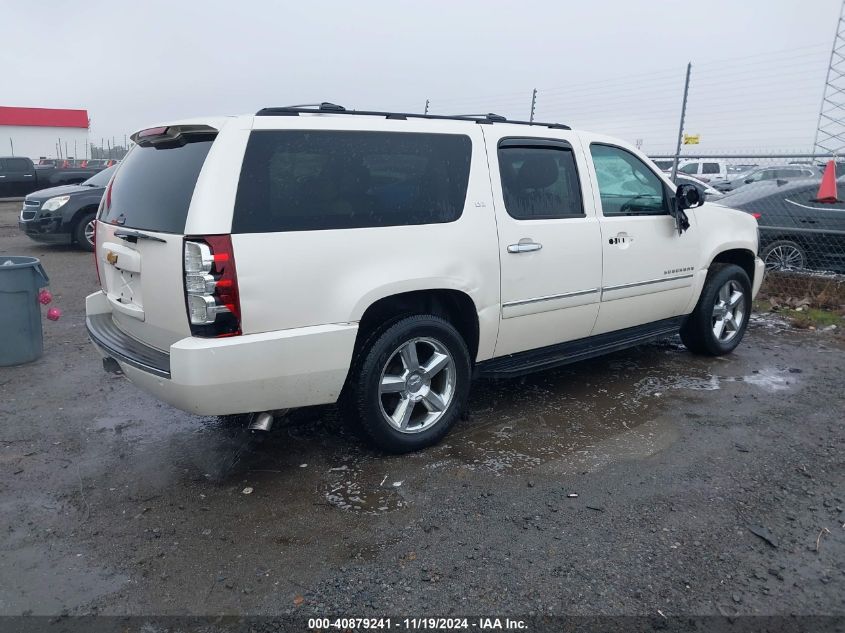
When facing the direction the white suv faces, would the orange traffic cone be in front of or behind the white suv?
in front

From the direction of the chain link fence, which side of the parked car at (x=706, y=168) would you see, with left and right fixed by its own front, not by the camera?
left

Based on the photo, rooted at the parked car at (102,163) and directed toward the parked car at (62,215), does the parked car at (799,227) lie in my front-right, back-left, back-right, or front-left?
front-left

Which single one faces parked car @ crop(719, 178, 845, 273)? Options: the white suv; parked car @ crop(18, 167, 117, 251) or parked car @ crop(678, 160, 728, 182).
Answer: the white suv

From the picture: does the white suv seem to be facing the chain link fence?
yes

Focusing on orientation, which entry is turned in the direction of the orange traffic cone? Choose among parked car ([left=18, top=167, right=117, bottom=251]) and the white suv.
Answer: the white suv

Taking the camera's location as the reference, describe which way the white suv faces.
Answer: facing away from the viewer and to the right of the viewer

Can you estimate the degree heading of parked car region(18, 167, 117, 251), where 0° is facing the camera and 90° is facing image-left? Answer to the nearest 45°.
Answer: approximately 45°

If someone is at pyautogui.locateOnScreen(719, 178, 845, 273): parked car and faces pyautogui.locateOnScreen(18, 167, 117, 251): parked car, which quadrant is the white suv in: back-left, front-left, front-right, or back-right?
front-left

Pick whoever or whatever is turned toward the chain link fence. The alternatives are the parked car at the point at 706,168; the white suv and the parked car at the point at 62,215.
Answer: the white suv

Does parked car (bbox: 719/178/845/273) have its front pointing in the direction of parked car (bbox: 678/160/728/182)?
no

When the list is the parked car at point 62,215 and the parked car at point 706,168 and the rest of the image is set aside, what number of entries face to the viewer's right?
0

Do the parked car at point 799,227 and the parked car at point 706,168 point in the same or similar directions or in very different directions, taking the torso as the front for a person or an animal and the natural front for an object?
very different directions
